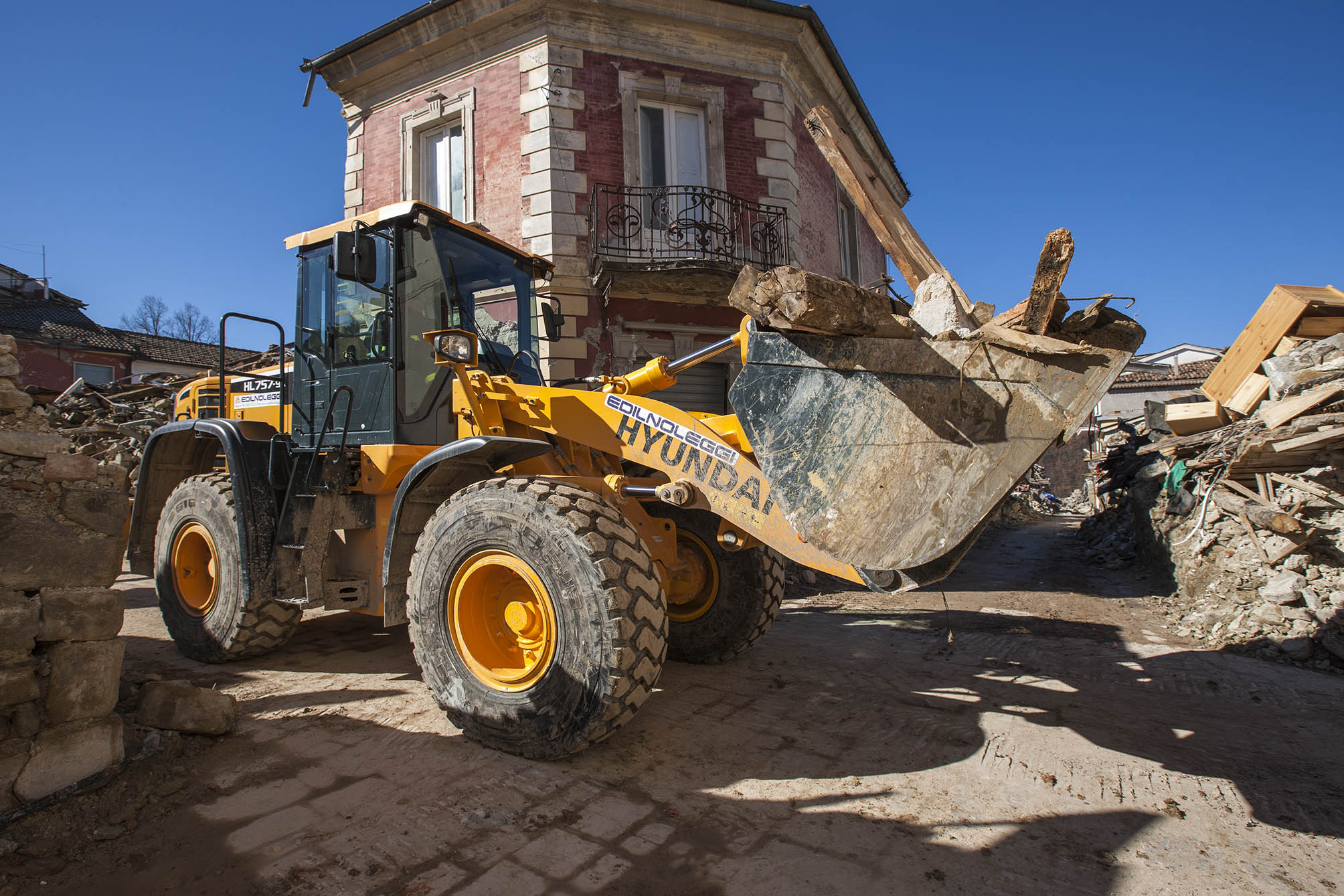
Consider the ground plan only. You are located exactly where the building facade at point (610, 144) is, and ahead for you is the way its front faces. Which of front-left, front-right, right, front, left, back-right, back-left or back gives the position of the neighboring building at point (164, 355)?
back-right

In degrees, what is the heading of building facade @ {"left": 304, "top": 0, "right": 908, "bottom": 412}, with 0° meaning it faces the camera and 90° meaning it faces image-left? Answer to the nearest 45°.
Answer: approximately 0°

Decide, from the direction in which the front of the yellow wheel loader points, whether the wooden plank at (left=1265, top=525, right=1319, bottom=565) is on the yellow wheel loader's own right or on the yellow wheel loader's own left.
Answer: on the yellow wheel loader's own left

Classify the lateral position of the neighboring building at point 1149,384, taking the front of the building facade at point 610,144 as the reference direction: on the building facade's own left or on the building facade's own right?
on the building facade's own left

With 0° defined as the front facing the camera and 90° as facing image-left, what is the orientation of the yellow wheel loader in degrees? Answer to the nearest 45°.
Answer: approximately 315°

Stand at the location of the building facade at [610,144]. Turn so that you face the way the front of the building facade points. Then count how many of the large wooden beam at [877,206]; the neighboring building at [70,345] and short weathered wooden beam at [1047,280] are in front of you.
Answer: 2

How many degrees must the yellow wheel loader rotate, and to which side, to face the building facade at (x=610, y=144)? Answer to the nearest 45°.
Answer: approximately 135° to its left

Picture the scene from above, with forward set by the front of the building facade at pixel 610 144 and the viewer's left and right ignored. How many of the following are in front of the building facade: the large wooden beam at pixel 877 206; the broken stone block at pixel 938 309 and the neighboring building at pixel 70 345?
2

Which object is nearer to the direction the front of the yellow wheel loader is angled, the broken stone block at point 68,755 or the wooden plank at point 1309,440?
the wooden plank

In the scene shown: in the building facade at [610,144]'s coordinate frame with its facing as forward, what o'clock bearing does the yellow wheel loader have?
The yellow wheel loader is roughly at 12 o'clock from the building facade.

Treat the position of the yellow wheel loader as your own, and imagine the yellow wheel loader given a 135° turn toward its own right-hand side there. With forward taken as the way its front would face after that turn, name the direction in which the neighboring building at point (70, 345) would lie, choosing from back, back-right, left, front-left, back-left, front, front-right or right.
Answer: front-right

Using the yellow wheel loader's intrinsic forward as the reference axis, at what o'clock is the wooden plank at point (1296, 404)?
The wooden plank is roughly at 10 o'clock from the yellow wheel loader.
